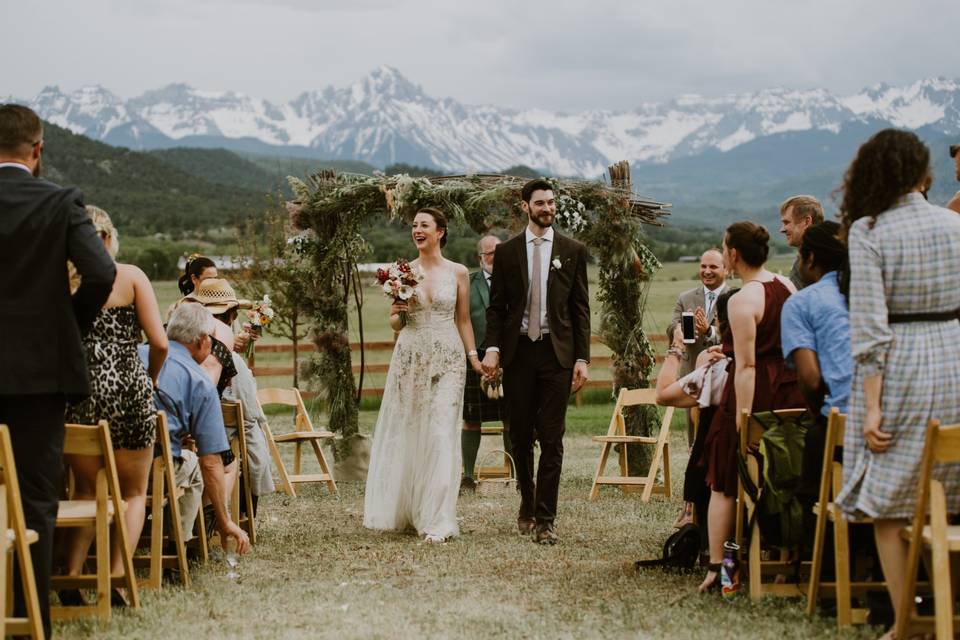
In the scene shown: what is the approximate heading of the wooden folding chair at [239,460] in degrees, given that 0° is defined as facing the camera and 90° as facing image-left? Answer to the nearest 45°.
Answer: approximately 225°

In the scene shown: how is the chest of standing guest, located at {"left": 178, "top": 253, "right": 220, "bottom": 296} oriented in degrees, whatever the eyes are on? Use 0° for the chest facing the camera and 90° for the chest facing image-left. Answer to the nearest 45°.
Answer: approximately 270°

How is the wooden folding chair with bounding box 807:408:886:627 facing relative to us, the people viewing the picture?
facing away from the viewer and to the left of the viewer

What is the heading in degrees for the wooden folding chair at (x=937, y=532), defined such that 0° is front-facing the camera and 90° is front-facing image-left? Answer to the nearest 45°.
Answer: approximately 135°

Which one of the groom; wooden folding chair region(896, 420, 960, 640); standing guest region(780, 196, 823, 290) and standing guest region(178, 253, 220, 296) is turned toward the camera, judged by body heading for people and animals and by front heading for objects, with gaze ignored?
the groom

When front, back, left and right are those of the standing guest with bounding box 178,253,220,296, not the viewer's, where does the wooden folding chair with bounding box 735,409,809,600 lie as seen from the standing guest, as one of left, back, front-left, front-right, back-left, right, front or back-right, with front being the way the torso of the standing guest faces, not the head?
front-right

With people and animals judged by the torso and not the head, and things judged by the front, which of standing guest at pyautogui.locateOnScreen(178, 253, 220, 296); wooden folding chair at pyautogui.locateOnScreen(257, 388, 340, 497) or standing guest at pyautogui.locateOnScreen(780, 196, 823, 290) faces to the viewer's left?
standing guest at pyautogui.locateOnScreen(780, 196, 823, 290)

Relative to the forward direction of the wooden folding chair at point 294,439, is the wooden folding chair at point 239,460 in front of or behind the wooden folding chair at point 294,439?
behind

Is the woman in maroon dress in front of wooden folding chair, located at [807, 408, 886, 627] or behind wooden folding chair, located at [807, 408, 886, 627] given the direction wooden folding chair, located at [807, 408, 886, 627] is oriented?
in front

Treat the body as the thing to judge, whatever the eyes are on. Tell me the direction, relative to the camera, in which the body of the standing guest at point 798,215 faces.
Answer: to the viewer's left

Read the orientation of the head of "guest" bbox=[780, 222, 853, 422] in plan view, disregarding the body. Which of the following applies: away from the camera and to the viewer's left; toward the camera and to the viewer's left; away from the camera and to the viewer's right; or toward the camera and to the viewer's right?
away from the camera and to the viewer's left

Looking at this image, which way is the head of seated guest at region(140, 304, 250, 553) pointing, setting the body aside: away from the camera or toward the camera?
away from the camera

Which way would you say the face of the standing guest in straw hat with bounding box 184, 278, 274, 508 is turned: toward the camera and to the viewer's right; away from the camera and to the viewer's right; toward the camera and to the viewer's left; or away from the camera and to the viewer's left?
away from the camera and to the viewer's right

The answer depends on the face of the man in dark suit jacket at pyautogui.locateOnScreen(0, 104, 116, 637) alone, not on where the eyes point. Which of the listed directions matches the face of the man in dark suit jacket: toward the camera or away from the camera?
away from the camera

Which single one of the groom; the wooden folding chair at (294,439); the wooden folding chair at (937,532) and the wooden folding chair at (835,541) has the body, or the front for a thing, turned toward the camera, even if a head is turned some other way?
the groom
